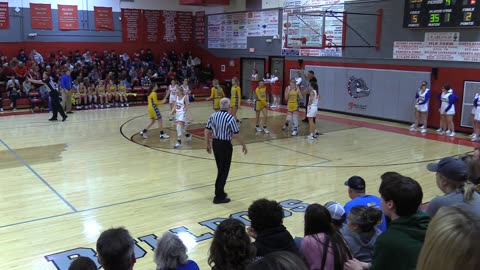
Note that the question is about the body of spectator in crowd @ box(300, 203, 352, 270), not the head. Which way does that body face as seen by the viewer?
away from the camera

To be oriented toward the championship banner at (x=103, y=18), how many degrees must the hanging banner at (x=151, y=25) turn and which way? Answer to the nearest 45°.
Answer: approximately 45° to its right

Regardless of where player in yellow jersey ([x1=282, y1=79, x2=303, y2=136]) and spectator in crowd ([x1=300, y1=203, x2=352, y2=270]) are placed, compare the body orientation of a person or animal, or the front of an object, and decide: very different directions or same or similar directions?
very different directions

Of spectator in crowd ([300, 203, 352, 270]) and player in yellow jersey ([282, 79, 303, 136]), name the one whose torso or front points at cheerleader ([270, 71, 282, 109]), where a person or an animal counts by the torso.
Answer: the spectator in crowd

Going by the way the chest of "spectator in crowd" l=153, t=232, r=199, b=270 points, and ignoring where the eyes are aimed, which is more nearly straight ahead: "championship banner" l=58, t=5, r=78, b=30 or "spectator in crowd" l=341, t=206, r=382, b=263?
the championship banner

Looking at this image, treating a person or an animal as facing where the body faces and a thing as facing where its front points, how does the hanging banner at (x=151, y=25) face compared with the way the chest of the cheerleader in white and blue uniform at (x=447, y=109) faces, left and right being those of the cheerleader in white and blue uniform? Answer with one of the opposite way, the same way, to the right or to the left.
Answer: to the left

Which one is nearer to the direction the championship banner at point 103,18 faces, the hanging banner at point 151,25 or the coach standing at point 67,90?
the coach standing

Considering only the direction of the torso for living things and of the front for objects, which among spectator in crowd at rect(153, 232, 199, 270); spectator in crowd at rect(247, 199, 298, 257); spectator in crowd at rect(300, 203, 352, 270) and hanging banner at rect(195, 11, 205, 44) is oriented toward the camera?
the hanging banner

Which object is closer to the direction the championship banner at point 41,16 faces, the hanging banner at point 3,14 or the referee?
the referee

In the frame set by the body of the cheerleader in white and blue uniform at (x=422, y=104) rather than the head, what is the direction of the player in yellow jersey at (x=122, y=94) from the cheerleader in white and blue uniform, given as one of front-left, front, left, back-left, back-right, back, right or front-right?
front-right

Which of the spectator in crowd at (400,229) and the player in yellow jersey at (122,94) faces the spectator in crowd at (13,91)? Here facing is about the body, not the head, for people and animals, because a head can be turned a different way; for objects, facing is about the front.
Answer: the spectator in crowd at (400,229)

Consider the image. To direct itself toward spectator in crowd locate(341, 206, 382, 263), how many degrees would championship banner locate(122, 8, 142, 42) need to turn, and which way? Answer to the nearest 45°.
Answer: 0° — it already faces them

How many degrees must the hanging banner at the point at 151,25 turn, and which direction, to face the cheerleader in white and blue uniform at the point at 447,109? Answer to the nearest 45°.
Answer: approximately 45° to its left

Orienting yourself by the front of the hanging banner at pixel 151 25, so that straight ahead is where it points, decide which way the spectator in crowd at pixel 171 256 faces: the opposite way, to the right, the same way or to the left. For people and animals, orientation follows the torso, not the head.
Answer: the opposite way

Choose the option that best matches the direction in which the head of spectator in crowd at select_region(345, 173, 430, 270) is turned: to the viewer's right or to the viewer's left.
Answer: to the viewer's left

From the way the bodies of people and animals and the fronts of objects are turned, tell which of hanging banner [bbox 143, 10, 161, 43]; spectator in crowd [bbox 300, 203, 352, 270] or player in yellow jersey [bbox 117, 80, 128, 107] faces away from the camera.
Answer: the spectator in crowd

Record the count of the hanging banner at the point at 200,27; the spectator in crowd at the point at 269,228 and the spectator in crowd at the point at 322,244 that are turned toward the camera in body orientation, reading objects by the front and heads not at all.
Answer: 1

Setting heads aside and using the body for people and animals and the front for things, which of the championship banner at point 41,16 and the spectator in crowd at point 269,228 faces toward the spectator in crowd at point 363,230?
the championship banner
